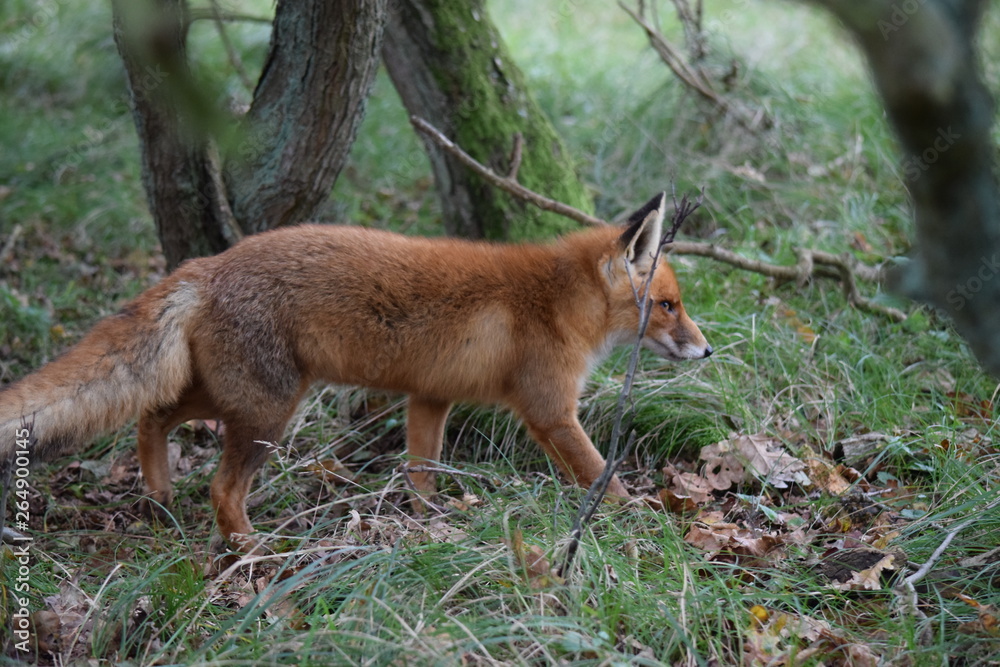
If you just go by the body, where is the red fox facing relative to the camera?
to the viewer's right

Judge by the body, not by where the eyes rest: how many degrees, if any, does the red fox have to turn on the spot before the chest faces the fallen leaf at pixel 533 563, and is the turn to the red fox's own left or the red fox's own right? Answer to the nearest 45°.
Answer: approximately 90° to the red fox's own right

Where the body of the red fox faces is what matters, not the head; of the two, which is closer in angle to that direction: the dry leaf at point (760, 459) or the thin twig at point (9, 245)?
the dry leaf

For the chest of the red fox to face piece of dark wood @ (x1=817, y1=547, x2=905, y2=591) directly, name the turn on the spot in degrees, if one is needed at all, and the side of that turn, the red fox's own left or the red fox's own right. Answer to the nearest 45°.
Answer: approximately 45° to the red fox's own right

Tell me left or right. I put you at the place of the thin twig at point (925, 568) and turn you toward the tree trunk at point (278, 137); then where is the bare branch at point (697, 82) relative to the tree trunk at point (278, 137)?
right

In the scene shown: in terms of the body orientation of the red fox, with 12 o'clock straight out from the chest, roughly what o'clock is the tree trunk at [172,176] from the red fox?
The tree trunk is roughly at 8 o'clock from the red fox.

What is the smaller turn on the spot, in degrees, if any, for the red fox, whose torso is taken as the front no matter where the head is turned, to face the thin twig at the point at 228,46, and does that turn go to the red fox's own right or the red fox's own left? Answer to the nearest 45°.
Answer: approximately 90° to the red fox's own left
